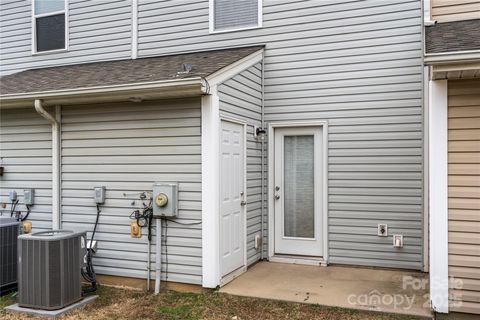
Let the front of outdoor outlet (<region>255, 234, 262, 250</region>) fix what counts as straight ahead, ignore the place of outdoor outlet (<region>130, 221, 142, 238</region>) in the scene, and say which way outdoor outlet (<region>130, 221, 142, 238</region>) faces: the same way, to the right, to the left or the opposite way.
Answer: to the right

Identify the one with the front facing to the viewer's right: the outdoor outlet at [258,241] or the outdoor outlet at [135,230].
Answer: the outdoor outlet at [258,241]

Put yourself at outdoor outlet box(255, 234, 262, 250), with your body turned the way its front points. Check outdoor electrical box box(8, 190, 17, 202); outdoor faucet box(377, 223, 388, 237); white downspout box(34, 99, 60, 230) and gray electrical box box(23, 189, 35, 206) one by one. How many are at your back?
3

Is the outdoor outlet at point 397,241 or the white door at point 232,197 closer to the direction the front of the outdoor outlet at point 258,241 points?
the outdoor outlet

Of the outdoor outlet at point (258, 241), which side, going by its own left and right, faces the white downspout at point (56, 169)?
back

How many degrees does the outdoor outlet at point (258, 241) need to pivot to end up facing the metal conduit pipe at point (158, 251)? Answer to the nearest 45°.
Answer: approximately 135° to its right

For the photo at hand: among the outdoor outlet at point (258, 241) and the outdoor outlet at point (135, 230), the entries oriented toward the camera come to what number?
1

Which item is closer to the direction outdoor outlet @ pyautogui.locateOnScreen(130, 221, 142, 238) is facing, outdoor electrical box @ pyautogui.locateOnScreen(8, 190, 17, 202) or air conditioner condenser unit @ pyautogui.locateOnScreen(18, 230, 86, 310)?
the air conditioner condenser unit

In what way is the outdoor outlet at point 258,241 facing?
to the viewer's right

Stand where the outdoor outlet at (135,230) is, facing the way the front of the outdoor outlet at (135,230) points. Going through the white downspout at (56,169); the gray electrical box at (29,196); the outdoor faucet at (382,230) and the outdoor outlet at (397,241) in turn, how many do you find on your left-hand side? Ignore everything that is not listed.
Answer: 2
